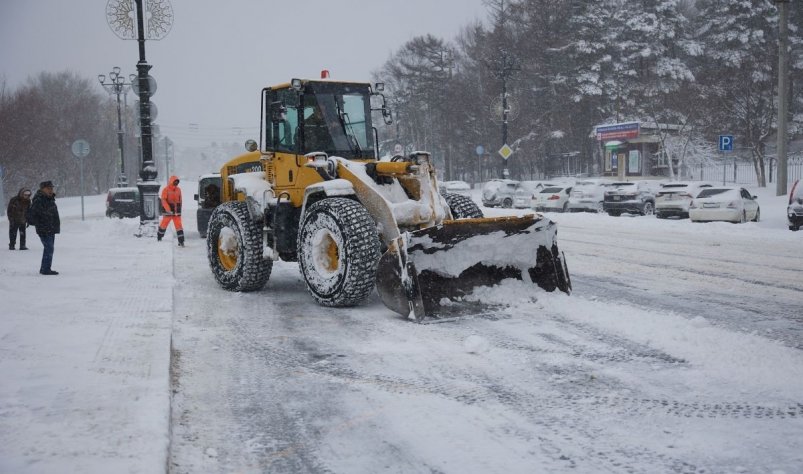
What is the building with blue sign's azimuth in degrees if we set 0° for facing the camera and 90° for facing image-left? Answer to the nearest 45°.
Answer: approximately 45°

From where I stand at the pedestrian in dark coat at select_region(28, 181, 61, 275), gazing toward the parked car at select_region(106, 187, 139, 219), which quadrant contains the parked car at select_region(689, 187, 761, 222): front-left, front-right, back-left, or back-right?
front-right

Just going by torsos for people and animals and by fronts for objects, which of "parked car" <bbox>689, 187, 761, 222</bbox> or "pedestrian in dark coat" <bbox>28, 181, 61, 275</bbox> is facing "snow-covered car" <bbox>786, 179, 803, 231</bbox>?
the pedestrian in dark coat

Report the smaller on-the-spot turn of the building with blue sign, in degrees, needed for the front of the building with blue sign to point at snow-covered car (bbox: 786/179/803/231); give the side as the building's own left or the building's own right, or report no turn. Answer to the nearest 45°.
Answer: approximately 45° to the building's own left

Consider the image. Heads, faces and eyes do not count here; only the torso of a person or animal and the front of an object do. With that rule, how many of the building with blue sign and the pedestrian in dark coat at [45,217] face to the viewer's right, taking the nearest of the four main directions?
1

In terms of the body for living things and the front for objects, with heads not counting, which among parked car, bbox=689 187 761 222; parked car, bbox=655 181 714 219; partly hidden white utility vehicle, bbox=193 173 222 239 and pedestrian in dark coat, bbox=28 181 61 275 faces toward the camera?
partly hidden white utility vehicle, bbox=193 173 222 239

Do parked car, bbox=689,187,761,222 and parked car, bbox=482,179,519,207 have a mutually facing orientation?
no

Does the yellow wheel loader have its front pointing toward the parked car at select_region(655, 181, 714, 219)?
no

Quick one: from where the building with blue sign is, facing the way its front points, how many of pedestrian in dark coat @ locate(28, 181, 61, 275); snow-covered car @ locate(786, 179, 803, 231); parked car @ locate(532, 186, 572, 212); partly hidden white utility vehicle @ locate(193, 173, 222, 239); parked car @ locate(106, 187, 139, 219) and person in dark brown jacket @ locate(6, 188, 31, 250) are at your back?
0

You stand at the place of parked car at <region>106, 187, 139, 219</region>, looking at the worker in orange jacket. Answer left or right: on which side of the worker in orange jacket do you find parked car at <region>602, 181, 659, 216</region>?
left

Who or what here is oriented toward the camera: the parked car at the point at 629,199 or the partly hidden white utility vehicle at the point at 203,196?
the partly hidden white utility vehicle at the point at 203,196

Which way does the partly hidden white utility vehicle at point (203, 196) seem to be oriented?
toward the camera

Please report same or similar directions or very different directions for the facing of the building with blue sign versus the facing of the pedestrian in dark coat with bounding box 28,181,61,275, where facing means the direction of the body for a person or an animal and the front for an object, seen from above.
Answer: very different directions
